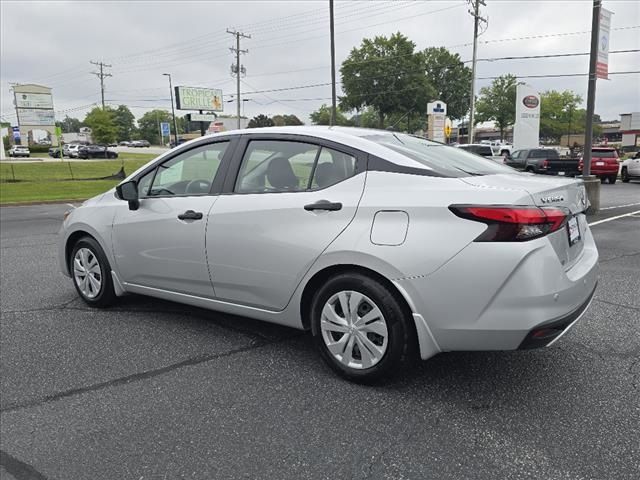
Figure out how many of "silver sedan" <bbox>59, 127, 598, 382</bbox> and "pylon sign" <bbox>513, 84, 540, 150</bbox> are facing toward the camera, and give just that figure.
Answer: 1

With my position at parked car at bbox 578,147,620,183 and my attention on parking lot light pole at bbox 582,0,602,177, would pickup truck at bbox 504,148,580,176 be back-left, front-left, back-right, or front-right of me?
back-right

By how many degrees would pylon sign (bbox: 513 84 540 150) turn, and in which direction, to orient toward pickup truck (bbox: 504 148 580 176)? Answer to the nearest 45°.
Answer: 0° — it already faces it

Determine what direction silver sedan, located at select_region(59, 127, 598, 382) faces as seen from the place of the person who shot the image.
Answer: facing away from the viewer and to the left of the viewer

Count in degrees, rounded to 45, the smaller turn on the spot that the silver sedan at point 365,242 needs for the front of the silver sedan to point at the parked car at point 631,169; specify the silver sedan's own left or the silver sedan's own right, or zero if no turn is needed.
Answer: approximately 90° to the silver sedan's own right

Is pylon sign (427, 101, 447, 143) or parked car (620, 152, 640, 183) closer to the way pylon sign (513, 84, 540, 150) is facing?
the parked car

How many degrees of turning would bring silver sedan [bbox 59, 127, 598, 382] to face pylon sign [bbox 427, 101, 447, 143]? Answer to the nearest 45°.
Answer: approximately 45° to its right

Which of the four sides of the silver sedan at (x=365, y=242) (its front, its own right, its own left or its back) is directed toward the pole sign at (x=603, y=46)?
right

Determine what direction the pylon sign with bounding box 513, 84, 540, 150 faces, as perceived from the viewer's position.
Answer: facing the viewer

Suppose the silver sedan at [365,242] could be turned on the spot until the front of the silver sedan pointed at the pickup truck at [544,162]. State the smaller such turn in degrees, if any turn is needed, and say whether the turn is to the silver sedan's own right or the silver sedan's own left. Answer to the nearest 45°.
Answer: approximately 90° to the silver sedan's own right

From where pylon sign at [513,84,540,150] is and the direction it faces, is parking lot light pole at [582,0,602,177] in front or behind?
in front
